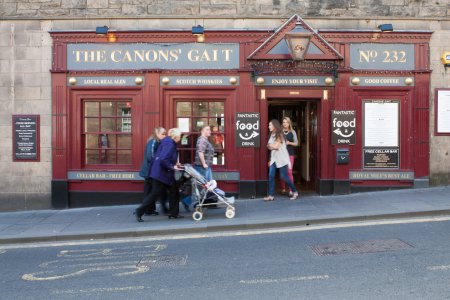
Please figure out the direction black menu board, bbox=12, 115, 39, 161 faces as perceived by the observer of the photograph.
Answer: facing the viewer

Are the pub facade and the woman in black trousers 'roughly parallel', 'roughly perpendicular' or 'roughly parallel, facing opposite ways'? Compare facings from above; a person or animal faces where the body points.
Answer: roughly perpendicular

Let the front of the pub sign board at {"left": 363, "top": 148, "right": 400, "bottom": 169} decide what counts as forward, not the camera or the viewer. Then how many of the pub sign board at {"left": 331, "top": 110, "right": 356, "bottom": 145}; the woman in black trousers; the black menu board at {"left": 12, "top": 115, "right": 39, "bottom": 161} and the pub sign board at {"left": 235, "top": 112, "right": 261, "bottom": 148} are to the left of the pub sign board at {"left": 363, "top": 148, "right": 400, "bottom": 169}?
0

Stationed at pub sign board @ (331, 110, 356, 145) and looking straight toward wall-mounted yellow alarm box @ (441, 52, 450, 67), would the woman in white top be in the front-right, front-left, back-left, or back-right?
back-right

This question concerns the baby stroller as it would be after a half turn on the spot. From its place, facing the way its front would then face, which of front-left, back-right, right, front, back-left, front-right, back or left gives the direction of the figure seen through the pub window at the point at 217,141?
right

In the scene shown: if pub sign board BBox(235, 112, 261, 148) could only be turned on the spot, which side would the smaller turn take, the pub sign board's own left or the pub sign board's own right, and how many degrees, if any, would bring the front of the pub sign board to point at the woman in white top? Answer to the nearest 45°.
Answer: approximately 45° to the pub sign board's own left

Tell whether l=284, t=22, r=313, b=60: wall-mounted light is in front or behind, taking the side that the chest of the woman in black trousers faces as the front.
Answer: in front

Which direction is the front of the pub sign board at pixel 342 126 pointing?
toward the camera

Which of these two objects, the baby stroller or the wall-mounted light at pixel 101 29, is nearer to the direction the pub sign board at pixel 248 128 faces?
the baby stroller

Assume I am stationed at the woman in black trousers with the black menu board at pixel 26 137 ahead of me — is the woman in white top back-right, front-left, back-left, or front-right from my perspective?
back-right

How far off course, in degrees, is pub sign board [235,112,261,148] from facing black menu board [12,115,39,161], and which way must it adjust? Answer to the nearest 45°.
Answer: approximately 90° to its right

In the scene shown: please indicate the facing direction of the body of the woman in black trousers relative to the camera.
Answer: to the viewer's right

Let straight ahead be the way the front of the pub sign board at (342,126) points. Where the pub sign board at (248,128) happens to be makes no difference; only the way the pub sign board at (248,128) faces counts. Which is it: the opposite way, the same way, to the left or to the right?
the same way

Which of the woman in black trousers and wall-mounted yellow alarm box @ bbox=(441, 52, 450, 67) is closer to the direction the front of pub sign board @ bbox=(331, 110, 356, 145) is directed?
the woman in black trousers

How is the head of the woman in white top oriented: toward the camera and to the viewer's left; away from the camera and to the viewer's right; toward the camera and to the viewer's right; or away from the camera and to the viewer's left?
toward the camera and to the viewer's left
